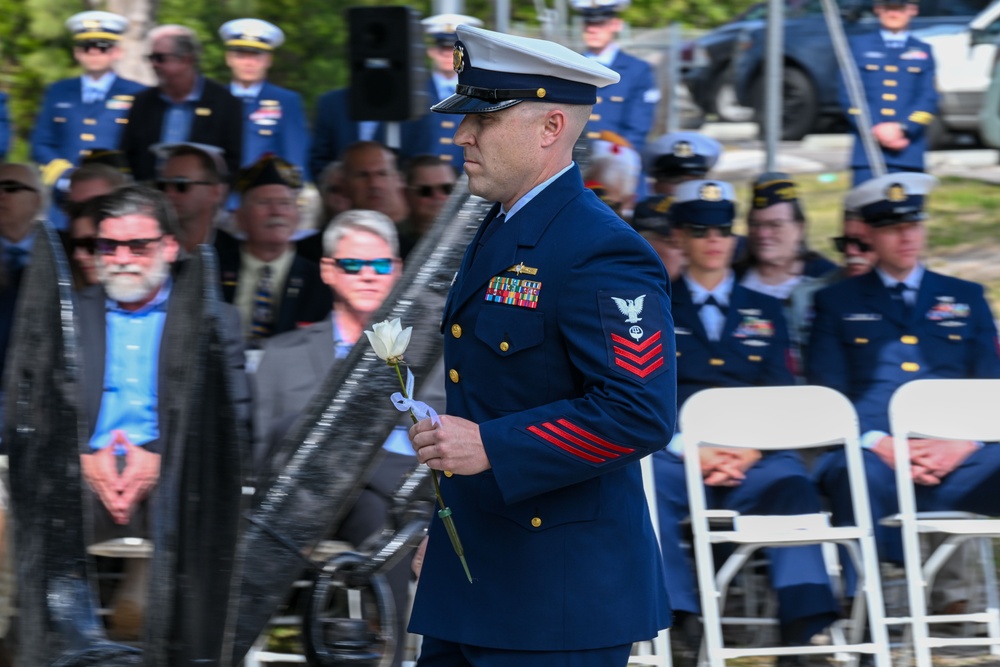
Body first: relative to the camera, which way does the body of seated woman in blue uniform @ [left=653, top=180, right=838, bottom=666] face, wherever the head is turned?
toward the camera

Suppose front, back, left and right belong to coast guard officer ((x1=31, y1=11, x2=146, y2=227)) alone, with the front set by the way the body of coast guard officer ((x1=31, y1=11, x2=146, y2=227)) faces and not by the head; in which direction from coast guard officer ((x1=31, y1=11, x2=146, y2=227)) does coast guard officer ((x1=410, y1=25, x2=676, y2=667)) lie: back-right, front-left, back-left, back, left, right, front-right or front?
front

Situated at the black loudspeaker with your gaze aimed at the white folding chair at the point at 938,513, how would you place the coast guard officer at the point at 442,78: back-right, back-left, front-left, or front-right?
back-left

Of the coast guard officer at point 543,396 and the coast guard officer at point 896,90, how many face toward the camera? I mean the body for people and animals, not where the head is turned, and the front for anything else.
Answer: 1

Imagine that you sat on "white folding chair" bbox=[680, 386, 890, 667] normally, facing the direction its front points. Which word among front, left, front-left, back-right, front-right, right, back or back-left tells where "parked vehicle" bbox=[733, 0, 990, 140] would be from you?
back

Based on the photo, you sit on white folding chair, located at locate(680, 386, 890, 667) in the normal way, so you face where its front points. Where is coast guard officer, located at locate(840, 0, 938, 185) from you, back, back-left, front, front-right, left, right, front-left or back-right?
back

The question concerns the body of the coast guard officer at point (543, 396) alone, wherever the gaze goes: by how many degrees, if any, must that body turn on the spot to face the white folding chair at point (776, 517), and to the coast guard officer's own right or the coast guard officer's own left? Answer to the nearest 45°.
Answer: approximately 90° to the coast guard officer's own right

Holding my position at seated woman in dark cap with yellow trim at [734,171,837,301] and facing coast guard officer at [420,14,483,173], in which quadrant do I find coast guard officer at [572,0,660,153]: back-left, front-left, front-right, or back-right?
front-right

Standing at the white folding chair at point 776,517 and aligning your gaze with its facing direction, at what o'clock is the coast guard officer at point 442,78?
The coast guard officer is roughly at 5 o'clock from the white folding chair.

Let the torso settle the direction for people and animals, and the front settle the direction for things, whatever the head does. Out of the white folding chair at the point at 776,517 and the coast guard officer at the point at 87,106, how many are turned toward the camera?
2

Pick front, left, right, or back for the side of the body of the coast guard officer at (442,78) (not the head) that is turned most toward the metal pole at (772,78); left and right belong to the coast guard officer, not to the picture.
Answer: left

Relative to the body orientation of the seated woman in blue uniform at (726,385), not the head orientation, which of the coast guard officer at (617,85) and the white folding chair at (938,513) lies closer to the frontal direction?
the white folding chair

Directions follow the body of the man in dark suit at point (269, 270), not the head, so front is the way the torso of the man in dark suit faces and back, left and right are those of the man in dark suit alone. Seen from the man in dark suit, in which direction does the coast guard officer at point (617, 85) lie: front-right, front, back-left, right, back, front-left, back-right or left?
back-left

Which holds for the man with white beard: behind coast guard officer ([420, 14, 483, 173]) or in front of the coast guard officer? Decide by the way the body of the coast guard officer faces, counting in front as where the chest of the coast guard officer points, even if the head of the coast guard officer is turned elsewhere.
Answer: in front

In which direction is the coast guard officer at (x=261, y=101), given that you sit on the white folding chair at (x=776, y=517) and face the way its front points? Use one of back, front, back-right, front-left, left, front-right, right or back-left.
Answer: back-right

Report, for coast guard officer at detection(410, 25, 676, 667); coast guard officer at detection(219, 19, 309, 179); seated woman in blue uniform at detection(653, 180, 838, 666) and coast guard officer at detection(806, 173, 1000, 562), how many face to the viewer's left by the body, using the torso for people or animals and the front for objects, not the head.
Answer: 1
